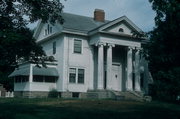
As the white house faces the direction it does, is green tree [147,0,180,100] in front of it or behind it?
in front

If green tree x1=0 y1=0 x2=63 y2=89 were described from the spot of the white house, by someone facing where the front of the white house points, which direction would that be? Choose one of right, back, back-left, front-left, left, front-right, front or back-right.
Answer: front-right

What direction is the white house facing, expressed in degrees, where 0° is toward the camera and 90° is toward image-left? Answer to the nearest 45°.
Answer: approximately 315°
